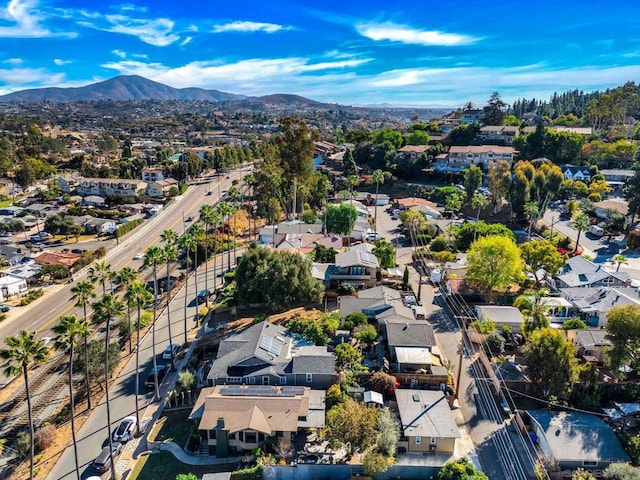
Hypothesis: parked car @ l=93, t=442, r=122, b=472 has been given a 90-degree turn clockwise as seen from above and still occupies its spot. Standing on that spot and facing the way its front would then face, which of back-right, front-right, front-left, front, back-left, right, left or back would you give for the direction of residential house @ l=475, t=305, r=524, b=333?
front-left

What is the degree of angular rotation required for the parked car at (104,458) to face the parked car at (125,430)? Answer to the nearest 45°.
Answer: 0° — it already faces it

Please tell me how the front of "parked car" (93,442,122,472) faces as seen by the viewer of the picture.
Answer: facing away from the viewer and to the right of the viewer

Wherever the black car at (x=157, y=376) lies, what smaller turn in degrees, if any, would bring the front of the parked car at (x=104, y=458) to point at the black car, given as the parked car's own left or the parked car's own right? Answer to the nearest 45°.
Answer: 0° — it already faces it

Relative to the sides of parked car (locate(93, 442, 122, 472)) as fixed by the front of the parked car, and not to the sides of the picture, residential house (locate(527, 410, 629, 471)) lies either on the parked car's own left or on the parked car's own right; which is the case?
on the parked car's own right

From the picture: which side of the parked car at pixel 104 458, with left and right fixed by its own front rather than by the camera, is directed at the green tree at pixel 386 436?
right

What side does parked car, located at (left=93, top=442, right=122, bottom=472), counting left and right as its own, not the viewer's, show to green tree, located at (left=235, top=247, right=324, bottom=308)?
front

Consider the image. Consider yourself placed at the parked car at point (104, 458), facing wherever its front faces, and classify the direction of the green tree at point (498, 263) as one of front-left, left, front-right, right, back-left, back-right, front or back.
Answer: front-right

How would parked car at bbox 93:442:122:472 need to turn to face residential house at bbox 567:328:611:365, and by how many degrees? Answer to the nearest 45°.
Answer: approximately 45° to its right
